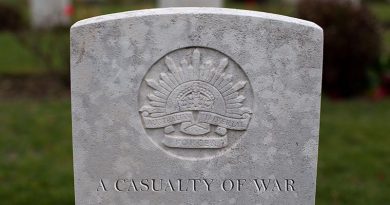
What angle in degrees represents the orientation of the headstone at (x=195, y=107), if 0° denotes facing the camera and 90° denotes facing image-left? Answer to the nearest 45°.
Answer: approximately 0°

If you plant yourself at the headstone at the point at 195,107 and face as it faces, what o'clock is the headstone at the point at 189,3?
the headstone at the point at 189,3 is roughly at 6 o'clock from the headstone at the point at 195,107.
